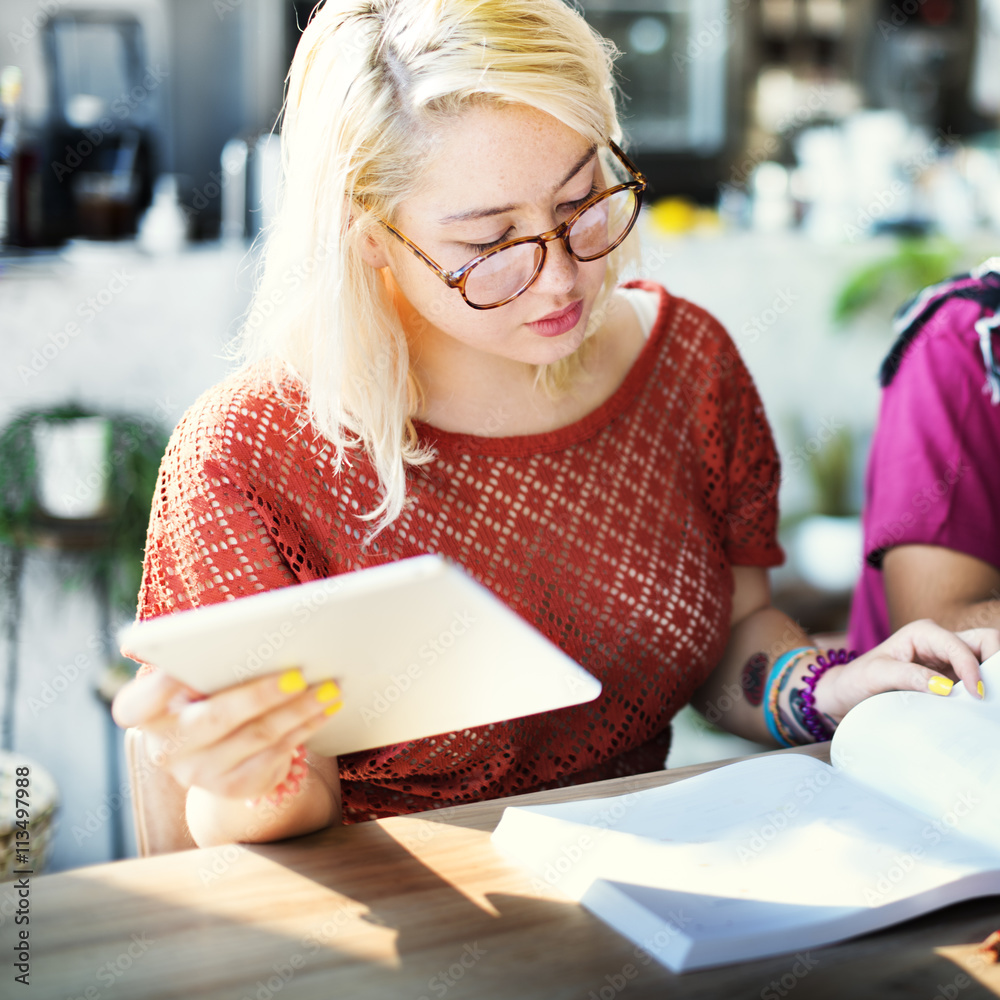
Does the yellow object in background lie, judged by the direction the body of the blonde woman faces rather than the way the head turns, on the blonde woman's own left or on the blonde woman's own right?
on the blonde woman's own left

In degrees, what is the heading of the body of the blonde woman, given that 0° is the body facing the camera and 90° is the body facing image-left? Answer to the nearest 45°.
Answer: approximately 315°

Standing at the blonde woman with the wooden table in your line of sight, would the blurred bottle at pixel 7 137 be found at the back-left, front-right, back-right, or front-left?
back-right
